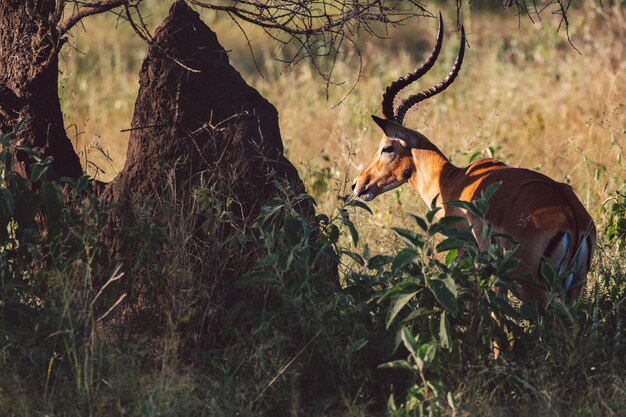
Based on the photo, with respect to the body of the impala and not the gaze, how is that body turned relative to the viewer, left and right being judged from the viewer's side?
facing away from the viewer and to the left of the viewer

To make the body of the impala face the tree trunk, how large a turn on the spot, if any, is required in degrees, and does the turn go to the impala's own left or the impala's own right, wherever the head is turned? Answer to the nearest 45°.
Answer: approximately 45° to the impala's own left
